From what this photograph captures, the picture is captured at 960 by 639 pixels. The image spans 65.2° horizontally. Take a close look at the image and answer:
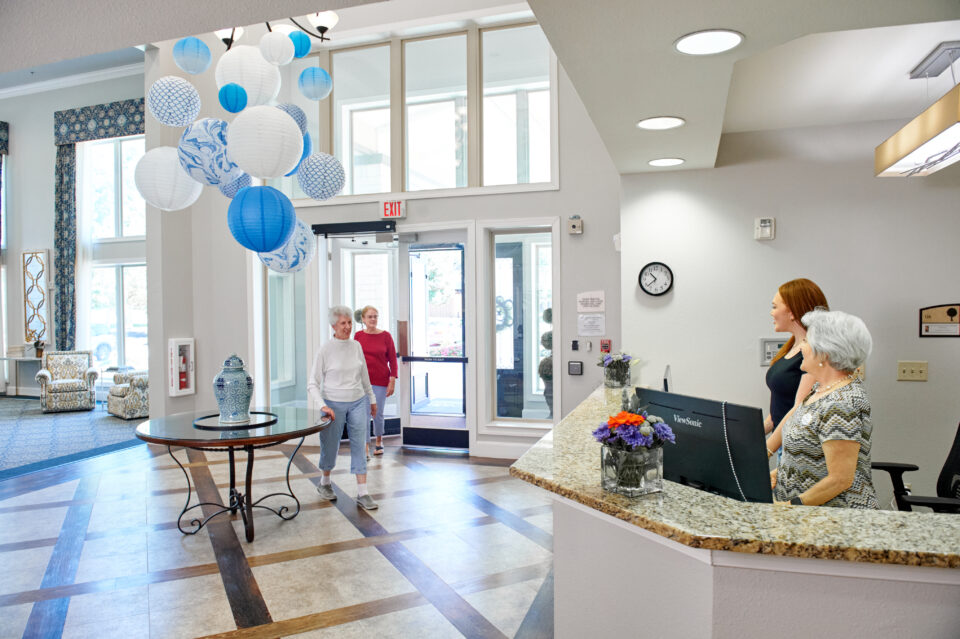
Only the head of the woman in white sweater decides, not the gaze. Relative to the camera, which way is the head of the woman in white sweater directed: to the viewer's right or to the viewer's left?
to the viewer's right

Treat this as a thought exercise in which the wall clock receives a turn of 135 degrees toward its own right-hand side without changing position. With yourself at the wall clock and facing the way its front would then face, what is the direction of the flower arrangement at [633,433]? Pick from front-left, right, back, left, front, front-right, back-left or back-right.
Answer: back-left

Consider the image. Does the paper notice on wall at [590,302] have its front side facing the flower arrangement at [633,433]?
yes

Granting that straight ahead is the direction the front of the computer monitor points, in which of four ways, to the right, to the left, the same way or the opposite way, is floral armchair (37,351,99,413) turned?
to the right

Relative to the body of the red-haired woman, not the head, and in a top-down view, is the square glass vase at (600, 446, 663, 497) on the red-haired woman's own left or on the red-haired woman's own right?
on the red-haired woman's own left

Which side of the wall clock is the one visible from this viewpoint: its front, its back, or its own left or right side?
front

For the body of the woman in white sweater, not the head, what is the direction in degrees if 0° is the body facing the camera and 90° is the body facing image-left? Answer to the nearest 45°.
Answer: approximately 315°

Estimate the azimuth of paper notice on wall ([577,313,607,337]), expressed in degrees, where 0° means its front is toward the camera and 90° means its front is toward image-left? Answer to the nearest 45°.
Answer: approximately 0°

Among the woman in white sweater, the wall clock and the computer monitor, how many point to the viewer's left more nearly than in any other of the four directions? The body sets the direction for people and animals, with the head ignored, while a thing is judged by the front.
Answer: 0

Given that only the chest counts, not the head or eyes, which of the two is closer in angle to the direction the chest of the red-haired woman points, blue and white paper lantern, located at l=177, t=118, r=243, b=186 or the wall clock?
the blue and white paper lantern

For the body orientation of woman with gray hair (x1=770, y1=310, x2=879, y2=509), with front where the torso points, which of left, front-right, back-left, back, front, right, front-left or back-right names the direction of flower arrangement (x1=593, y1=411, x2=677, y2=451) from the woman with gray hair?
front-left

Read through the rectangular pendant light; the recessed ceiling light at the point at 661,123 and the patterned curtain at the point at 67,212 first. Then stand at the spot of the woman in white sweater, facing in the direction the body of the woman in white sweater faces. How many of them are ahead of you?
2

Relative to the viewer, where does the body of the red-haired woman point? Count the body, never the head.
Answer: to the viewer's left

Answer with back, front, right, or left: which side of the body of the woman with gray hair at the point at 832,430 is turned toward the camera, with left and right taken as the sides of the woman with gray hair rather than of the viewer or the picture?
left

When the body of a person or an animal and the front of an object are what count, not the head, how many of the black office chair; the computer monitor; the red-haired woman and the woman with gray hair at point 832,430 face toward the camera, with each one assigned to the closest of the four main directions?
0

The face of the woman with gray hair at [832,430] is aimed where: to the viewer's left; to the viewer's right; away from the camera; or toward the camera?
to the viewer's left

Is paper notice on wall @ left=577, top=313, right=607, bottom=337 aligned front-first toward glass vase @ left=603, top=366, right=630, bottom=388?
yes

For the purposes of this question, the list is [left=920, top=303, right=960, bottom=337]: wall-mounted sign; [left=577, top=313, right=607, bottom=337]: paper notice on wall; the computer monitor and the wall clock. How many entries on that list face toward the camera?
3

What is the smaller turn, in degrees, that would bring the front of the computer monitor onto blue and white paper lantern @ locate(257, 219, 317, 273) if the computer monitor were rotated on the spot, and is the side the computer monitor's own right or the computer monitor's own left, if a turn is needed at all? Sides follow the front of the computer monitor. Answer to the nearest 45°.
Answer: approximately 90° to the computer monitor's own left
